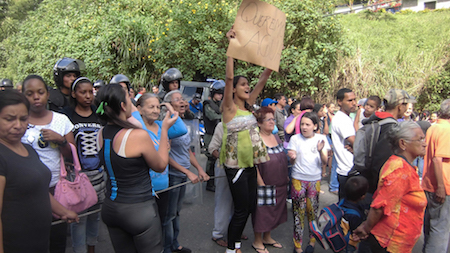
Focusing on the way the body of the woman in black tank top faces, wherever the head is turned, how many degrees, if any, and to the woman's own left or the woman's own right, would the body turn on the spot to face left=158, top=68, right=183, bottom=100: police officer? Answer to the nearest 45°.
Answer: approximately 45° to the woman's own left

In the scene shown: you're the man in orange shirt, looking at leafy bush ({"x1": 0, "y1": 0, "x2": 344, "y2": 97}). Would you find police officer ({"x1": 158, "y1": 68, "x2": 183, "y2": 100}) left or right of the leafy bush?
left

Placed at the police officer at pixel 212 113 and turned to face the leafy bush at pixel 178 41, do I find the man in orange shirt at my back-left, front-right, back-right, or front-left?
back-right

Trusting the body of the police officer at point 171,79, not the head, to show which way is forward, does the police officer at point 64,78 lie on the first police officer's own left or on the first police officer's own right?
on the first police officer's own right

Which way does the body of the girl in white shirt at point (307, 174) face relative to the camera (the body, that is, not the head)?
toward the camera

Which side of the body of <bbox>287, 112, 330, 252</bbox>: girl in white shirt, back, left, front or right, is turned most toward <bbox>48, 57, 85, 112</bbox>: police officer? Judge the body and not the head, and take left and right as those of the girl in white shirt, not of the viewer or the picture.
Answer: right

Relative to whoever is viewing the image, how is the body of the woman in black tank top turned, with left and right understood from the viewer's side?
facing away from the viewer and to the right of the viewer

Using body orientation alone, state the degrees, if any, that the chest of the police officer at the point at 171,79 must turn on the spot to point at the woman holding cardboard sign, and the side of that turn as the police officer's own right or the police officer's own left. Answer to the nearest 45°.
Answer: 0° — they already face them

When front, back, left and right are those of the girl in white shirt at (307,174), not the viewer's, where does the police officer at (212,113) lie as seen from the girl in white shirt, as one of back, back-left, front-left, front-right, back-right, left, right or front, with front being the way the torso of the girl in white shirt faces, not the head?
back-right

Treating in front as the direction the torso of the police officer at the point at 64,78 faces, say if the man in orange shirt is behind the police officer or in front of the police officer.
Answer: in front

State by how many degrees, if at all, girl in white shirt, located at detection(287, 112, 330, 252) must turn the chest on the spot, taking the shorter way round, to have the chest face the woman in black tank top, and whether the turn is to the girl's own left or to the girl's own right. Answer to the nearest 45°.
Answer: approximately 45° to the girl's own right

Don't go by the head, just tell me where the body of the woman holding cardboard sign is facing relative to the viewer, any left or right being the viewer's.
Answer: facing the viewer and to the right of the viewer

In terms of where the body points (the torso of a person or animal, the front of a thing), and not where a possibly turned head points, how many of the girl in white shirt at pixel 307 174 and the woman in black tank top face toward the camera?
1

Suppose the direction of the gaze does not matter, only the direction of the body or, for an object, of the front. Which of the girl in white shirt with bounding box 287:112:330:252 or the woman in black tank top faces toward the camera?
the girl in white shirt

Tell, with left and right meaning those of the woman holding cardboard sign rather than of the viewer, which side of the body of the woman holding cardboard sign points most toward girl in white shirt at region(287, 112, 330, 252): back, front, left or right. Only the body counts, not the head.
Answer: left
